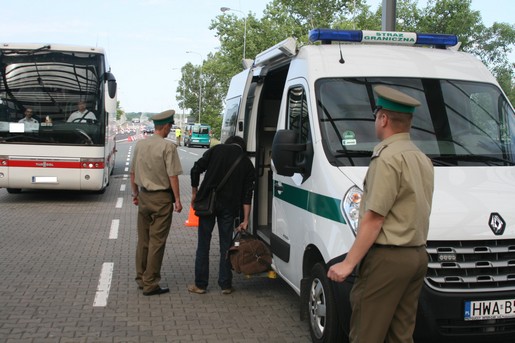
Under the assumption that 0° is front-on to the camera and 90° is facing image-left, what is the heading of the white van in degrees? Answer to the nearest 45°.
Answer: approximately 315°

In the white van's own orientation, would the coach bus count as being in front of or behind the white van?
behind

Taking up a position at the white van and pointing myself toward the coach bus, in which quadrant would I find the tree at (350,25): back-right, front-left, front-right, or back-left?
front-right

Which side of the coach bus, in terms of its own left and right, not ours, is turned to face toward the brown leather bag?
front

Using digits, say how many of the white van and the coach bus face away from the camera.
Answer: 0

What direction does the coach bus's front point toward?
toward the camera

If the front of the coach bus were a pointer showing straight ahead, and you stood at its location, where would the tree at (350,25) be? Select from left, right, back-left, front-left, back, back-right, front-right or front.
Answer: back-left

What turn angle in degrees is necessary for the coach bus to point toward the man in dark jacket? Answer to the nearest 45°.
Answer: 0° — it already faces them

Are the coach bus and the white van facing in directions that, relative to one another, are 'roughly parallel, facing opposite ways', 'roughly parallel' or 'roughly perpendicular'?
roughly parallel

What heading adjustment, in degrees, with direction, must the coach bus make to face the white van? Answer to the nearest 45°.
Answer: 0° — it already faces it
